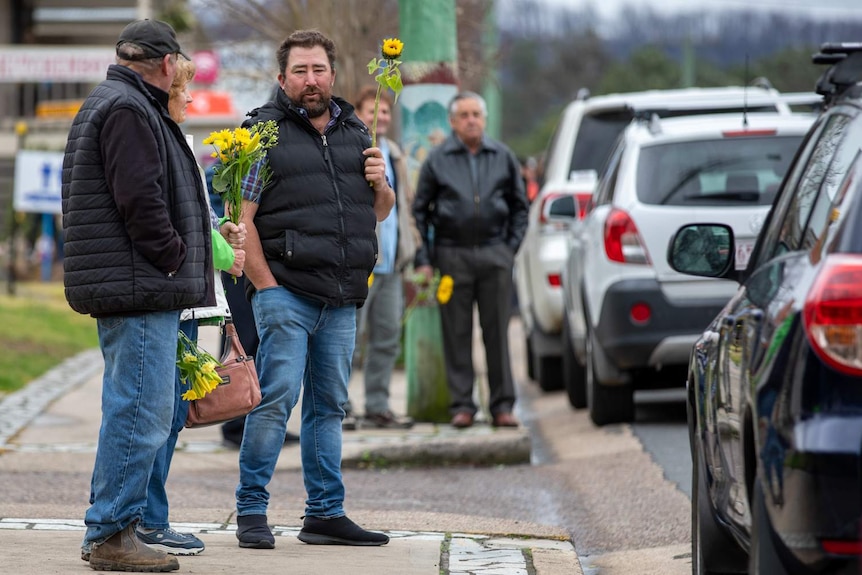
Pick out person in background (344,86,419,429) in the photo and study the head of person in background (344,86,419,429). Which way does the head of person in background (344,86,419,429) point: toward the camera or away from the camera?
toward the camera

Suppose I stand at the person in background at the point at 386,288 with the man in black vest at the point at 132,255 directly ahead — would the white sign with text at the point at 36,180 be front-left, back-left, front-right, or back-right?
back-right

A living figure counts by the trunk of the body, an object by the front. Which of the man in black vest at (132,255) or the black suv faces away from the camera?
the black suv

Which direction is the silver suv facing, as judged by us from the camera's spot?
facing away from the viewer

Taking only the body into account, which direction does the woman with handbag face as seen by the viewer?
to the viewer's right

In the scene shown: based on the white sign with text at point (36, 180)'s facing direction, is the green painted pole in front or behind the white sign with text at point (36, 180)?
in front

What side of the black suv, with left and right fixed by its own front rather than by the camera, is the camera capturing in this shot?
back

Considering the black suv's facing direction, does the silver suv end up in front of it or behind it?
in front

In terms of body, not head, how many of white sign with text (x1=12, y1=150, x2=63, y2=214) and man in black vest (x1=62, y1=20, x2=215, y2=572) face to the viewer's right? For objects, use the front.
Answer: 1

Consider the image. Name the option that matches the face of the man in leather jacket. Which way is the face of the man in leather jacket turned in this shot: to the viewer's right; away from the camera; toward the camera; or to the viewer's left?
toward the camera

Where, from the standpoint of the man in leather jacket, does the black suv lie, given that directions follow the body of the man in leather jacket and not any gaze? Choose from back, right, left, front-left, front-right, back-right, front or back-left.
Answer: front

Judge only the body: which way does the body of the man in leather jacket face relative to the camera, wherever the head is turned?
toward the camera

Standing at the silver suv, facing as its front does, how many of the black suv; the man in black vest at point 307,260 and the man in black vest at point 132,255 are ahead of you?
0
